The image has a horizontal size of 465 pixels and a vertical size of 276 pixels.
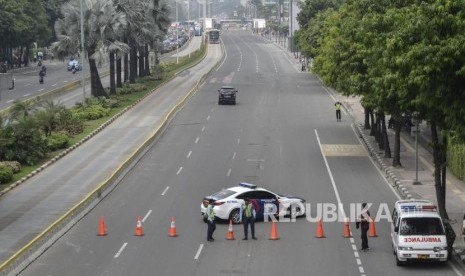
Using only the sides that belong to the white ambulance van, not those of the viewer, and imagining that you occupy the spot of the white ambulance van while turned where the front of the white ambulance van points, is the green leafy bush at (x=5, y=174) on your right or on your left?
on your right

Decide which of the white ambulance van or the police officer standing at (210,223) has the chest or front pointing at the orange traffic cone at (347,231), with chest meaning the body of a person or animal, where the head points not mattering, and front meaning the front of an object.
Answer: the police officer standing

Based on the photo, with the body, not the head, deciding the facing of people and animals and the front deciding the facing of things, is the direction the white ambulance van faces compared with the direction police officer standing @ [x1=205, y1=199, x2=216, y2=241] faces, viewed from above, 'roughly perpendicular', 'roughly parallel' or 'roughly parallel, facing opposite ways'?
roughly perpendicular

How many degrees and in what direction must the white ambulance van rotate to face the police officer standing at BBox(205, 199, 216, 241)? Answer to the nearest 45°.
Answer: approximately 90° to its right

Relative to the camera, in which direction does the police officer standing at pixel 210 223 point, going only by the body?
to the viewer's right

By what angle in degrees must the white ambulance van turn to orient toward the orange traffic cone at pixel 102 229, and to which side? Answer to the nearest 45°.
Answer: approximately 90° to its right

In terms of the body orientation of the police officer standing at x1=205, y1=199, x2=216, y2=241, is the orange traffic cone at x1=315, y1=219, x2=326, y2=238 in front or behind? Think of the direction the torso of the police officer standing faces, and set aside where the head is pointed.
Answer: in front

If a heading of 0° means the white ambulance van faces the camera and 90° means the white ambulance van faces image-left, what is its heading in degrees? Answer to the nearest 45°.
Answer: approximately 0°

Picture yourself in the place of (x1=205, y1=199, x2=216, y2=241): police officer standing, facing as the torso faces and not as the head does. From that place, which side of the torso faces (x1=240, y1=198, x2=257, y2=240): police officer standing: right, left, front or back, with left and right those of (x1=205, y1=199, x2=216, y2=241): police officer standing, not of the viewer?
front

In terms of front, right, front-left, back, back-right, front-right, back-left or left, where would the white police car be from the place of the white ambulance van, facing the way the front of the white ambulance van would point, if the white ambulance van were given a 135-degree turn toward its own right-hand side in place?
front

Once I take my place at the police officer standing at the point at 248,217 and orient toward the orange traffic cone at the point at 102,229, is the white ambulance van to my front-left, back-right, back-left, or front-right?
back-left

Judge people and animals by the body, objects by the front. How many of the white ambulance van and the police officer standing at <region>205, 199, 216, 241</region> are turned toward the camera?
1
